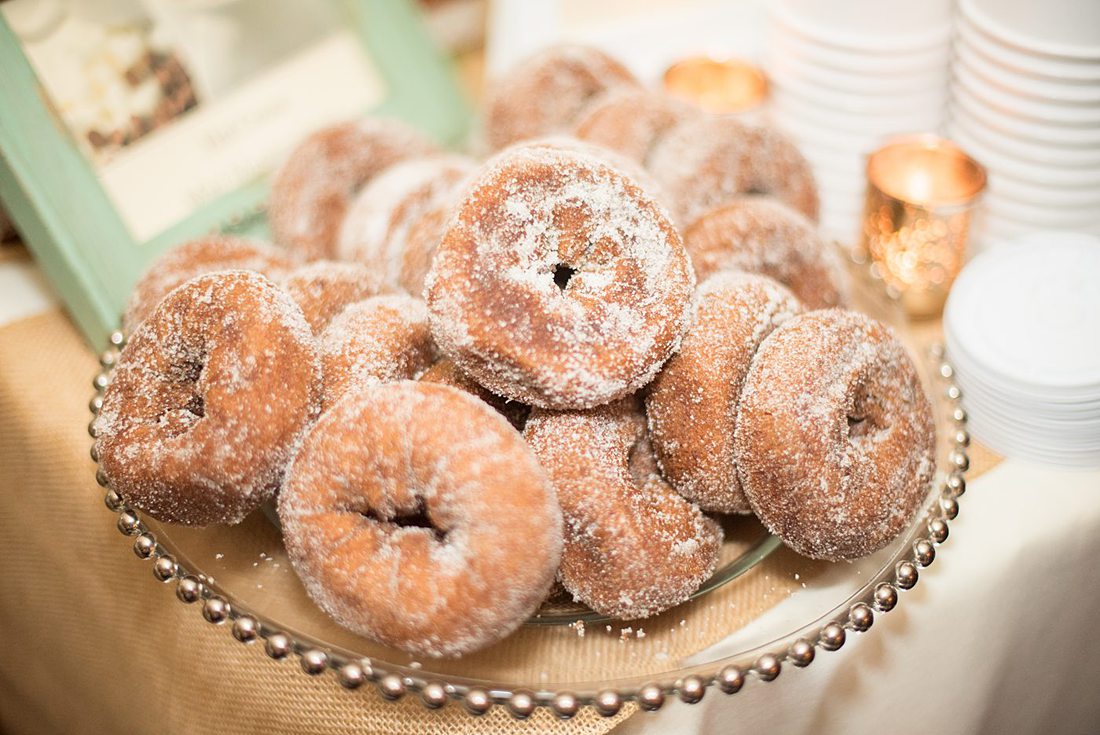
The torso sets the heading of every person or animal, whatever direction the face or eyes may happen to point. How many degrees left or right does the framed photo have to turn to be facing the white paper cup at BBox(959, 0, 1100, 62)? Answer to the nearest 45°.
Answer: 0° — it already faces it

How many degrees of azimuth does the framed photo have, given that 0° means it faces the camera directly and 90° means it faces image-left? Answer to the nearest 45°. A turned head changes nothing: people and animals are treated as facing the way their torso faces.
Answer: approximately 315°

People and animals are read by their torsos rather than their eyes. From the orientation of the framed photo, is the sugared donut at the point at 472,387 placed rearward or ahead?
ahead

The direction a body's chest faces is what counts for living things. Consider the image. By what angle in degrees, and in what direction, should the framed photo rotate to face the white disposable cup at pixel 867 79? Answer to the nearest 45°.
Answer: approximately 45° to its left
